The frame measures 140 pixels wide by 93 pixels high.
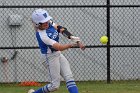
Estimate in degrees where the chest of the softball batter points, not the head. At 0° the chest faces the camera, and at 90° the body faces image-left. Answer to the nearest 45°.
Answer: approximately 315°
